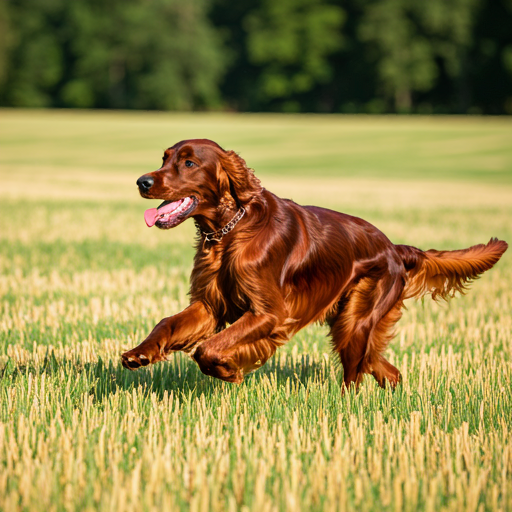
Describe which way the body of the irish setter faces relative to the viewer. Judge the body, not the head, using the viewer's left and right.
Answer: facing to the left of the viewer
